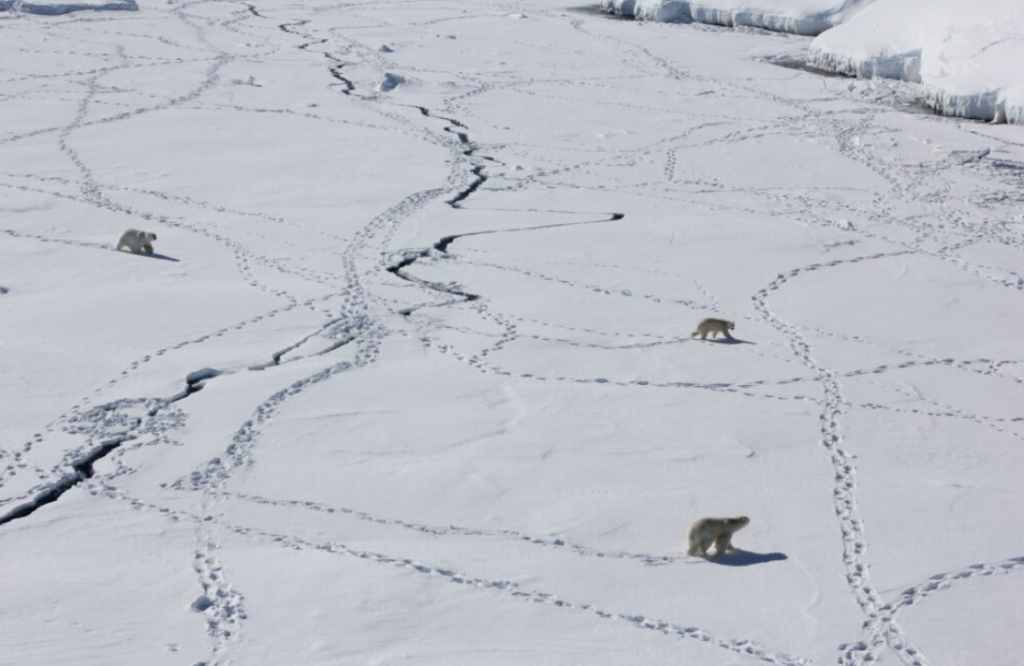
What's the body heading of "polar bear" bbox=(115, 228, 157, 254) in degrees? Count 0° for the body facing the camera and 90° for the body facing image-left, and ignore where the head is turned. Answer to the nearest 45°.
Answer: approximately 270°

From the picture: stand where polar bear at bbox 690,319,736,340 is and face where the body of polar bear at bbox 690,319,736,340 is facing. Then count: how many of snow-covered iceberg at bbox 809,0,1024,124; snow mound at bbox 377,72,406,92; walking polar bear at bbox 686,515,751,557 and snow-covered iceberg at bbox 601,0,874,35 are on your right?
1

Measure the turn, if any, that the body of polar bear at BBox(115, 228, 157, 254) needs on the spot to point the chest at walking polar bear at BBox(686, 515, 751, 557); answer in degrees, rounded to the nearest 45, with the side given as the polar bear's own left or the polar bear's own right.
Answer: approximately 45° to the polar bear's own right

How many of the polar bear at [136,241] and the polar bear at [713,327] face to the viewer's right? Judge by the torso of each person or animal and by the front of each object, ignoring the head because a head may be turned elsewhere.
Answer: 2

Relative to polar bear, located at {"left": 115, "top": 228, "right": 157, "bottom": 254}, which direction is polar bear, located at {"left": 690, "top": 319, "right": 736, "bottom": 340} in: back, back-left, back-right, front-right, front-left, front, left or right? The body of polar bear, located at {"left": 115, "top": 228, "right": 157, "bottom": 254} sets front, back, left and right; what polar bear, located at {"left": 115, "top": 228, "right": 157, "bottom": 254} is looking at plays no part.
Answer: front-right

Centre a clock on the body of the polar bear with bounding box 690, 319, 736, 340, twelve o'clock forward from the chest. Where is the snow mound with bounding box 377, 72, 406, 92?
The snow mound is roughly at 8 o'clock from the polar bear.

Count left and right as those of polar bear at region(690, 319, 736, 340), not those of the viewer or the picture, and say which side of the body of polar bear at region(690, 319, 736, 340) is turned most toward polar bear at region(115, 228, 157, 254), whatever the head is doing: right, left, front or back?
back

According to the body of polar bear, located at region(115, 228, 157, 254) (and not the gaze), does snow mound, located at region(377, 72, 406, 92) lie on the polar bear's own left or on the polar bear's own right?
on the polar bear's own left

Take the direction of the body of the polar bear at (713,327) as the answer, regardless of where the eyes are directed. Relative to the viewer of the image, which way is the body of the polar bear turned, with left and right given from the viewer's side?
facing to the right of the viewer
